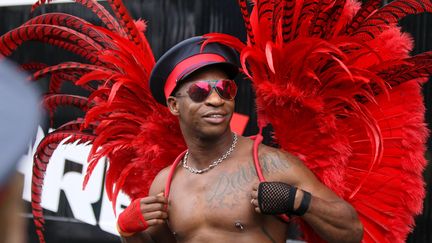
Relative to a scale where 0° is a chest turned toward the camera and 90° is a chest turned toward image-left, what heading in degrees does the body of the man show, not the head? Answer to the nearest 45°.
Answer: approximately 45°

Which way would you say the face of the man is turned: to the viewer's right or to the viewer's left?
to the viewer's right
